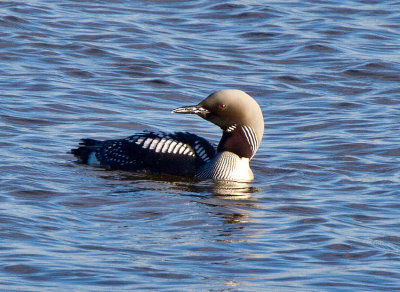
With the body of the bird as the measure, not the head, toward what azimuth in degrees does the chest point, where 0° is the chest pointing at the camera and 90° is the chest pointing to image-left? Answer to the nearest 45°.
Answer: approximately 270°
